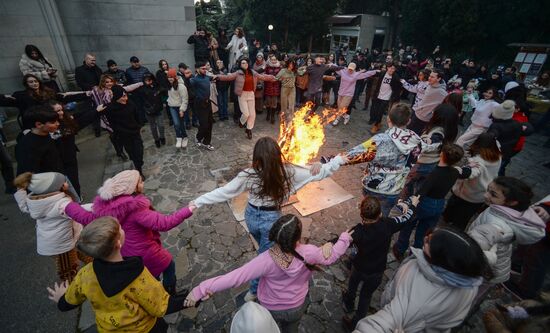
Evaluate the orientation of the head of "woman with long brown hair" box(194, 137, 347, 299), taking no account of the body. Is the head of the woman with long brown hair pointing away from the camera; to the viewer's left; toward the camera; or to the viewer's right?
away from the camera

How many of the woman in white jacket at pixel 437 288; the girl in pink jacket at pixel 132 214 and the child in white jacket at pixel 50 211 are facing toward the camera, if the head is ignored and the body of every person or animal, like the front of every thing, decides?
0

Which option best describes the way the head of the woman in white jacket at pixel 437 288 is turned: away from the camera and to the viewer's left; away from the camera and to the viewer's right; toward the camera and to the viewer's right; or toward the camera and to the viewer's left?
away from the camera and to the viewer's left

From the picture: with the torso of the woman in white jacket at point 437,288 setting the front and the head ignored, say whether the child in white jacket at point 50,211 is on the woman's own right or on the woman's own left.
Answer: on the woman's own left

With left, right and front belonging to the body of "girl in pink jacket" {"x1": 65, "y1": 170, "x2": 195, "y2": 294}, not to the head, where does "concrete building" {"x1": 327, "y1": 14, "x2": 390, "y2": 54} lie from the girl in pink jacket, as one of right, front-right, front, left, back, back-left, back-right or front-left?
front

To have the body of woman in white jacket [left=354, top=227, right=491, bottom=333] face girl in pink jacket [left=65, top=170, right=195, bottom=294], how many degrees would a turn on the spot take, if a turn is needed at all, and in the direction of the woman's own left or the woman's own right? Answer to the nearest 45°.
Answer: approximately 45° to the woman's own left

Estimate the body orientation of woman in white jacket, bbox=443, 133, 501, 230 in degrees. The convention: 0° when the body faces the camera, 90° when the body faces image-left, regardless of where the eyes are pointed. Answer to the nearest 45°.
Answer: approximately 135°

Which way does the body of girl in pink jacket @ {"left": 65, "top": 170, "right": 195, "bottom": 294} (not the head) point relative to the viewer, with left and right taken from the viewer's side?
facing away from the viewer and to the right of the viewer

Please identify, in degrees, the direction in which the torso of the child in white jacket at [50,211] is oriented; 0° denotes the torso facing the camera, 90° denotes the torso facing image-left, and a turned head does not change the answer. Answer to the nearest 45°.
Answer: approximately 225°

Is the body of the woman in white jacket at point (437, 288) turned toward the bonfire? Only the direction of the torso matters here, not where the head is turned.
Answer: yes

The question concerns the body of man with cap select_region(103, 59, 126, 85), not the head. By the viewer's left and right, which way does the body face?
facing the viewer and to the right of the viewer

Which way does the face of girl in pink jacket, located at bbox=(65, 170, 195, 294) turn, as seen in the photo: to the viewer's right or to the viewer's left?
to the viewer's right

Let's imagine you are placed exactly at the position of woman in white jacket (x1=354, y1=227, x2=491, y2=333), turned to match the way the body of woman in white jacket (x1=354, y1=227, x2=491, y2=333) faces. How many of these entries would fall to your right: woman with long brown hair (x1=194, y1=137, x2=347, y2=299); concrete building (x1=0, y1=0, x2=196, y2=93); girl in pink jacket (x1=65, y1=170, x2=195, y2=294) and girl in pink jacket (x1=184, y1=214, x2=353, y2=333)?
0

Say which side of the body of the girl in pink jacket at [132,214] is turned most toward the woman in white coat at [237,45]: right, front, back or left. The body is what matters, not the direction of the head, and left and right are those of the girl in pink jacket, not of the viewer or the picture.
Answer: front

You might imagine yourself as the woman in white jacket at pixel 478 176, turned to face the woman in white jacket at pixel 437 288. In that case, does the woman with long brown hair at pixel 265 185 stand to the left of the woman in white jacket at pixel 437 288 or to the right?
right

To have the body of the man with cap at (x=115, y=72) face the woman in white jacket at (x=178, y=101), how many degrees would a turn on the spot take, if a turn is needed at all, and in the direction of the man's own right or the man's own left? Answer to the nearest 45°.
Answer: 0° — they already face them

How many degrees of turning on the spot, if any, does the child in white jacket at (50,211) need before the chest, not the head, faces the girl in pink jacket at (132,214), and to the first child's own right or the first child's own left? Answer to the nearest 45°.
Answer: approximately 90° to the first child's own right
